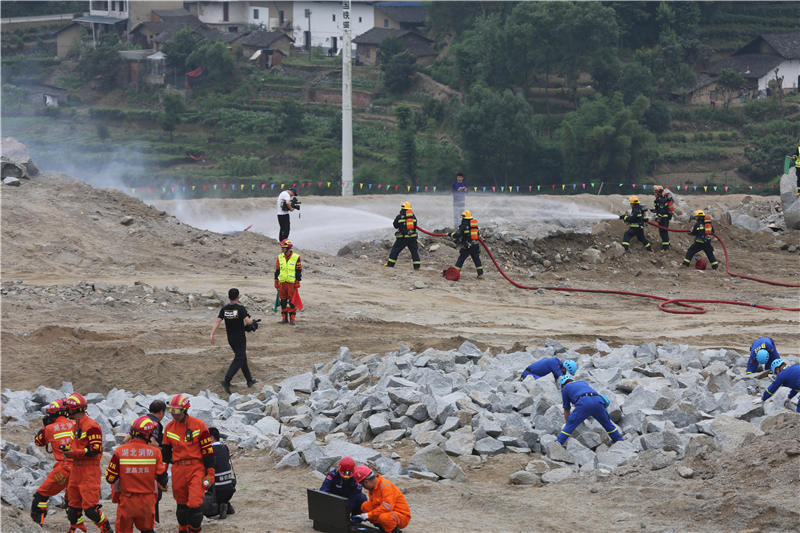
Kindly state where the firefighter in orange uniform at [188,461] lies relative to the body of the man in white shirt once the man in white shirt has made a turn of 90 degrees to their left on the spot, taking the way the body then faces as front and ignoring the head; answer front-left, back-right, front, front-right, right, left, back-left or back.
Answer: back

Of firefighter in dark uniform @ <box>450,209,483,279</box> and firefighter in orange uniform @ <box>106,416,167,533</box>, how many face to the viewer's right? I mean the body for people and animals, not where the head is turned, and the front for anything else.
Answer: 0

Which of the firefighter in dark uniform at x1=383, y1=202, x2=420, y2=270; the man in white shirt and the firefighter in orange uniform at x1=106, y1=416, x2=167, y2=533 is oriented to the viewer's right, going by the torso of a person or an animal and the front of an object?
the man in white shirt

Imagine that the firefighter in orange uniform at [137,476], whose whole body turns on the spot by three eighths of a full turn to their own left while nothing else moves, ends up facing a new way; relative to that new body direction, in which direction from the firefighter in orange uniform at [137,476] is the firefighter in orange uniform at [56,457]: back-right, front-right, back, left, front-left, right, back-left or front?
right

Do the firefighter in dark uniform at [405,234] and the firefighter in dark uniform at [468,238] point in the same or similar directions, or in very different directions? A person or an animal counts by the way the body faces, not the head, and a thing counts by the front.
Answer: same or similar directions

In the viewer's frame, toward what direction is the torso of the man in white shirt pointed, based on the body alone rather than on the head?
to the viewer's right

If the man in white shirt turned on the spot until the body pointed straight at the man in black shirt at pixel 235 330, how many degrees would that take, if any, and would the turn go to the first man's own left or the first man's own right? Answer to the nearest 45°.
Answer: approximately 90° to the first man's own right

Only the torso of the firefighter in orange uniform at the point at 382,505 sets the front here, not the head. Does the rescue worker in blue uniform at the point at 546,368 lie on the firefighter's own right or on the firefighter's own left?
on the firefighter's own right

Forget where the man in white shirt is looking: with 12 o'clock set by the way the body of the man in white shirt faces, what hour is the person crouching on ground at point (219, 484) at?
The person crouching on ground is roughly at 3 o'clock from the man in white shirt.

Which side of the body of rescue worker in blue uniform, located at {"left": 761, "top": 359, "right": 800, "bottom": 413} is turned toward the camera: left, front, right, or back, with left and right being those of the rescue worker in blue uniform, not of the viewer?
left

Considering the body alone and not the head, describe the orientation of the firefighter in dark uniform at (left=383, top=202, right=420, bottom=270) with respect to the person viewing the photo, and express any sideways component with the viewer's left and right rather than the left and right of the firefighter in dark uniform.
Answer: facing away from the viewer and to the left of the viewer

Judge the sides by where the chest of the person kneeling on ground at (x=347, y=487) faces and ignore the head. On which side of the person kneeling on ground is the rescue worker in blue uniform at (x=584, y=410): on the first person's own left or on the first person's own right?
on the first person's own left

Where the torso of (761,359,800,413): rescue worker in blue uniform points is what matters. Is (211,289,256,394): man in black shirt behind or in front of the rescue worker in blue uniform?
in front

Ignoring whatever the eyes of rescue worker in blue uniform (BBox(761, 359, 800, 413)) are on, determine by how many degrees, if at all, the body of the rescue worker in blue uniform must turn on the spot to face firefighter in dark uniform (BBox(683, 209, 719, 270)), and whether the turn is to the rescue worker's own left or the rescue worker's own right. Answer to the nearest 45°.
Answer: approximately 90° to the rescue worker's own right

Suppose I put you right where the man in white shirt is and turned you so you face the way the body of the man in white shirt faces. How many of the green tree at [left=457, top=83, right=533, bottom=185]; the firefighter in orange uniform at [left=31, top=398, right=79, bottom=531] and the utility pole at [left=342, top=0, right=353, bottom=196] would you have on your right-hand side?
1

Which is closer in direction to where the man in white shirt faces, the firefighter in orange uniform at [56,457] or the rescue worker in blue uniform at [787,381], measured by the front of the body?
the rescue worker in blue uniform

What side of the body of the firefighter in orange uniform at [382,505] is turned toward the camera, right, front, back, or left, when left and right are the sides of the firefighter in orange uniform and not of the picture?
left
